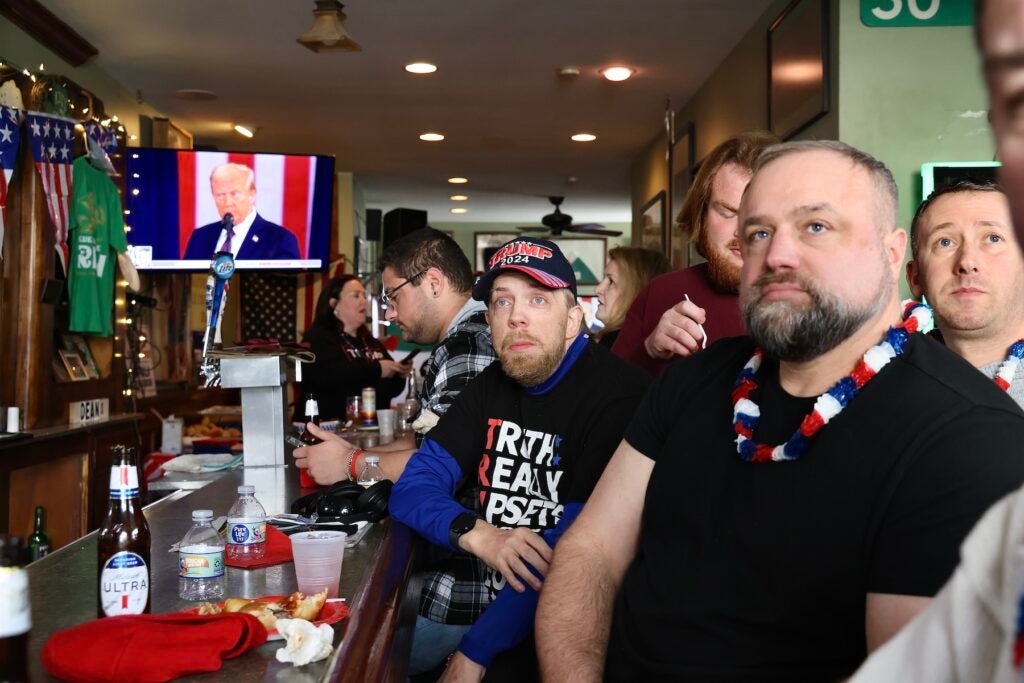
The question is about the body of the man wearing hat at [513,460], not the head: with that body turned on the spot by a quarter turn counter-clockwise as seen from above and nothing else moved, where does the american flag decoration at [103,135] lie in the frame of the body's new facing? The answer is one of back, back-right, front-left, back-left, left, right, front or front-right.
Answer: back

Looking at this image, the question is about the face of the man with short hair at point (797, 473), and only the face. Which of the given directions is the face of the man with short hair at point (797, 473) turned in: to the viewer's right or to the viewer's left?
to the viewer's left

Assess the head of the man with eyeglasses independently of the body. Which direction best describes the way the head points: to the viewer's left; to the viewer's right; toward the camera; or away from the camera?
to the viewer's left

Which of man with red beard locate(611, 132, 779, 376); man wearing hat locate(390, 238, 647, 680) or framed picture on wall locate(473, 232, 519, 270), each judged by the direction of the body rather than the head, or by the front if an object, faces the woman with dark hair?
the framed picture on wall

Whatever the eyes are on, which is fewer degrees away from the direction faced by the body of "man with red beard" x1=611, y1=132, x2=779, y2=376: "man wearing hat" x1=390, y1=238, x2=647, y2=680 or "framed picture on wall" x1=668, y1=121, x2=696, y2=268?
the man wearing hat

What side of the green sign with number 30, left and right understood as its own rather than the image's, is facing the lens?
front

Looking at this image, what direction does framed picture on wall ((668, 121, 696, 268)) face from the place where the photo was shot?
facing to the left of the viewer

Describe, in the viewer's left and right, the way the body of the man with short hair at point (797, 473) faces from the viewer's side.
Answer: facing the viewer and to the left of the viewer

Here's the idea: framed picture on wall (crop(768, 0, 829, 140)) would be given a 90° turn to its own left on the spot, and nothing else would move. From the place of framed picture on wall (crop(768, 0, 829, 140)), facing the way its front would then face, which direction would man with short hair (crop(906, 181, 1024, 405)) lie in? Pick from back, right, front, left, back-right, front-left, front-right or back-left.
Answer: front-right

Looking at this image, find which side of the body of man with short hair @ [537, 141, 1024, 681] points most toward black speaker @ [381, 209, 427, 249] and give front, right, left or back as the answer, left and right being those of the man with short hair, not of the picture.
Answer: right

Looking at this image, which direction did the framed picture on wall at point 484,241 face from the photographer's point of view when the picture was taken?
facing the viewer

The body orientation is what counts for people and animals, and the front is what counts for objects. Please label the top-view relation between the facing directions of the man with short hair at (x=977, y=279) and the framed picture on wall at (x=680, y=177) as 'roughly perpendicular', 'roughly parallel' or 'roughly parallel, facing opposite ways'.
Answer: roughly perpendicular

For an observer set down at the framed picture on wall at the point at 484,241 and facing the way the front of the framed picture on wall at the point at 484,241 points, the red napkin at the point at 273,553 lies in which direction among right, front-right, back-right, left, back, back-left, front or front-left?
front

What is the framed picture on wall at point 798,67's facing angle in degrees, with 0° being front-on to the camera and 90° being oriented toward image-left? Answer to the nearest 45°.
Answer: approximately 45°

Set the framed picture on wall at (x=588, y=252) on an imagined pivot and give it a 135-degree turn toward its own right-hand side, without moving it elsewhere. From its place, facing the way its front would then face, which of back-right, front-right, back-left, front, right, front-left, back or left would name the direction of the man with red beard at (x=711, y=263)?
back-left

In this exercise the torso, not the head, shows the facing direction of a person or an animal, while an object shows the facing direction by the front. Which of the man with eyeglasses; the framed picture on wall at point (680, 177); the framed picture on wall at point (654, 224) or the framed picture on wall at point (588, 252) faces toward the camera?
the framed picture on wall at point (588, 252)

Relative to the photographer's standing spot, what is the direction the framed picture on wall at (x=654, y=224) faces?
facing to the left of the viewer
